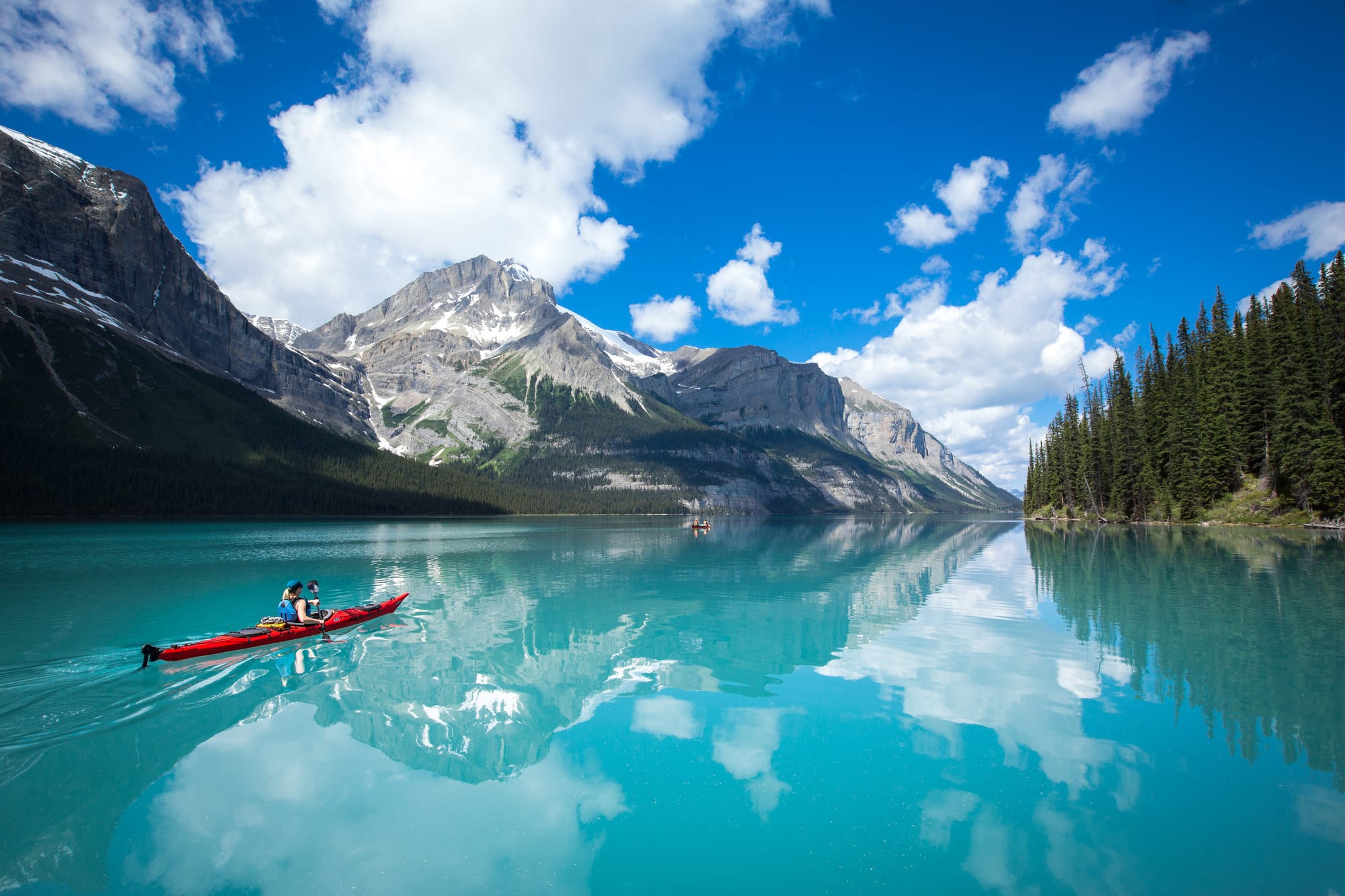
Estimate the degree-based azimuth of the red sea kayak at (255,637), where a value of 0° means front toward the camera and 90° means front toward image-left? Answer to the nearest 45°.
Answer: approximately 225°

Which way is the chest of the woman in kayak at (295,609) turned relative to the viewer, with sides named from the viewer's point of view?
facing away from the viewer and to the right of the viewer
